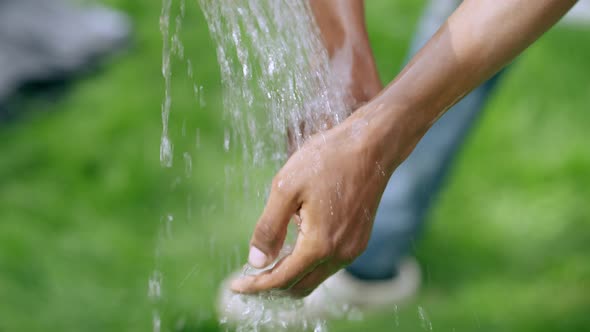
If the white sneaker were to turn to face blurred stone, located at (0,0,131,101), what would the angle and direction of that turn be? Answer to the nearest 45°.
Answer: approximately 45° to its right

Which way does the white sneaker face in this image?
to the viewer's left
